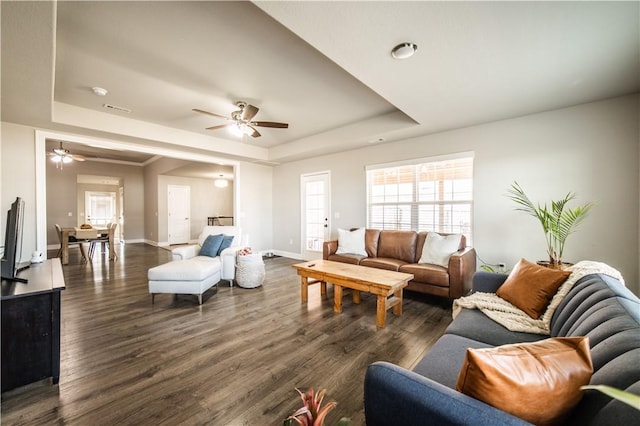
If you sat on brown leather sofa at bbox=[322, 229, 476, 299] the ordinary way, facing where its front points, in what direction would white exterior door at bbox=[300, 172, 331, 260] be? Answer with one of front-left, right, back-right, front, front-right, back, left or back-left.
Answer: right

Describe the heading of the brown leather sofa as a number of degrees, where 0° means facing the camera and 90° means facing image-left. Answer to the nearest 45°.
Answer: approximately 45°

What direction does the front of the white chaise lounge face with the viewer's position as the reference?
facing the viewer and to the left of the viewer

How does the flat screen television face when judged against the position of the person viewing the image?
facing to the right of the viewer

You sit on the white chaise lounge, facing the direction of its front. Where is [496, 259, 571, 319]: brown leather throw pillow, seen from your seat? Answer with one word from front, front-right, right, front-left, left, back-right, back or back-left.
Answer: left

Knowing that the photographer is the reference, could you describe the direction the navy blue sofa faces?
facing to the left of the viewer

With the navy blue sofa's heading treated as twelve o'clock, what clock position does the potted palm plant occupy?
The potted palm plant is roughly at 3 o'clock from the navy blue sofa.

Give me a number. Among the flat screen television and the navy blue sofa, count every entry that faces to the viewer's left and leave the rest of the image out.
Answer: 1

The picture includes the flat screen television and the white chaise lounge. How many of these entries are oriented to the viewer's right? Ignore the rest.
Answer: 1

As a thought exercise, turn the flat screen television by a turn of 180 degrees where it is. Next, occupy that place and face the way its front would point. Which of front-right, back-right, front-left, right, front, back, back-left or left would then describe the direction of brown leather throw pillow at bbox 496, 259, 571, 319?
back-left

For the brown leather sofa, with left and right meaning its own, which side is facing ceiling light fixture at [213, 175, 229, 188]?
right

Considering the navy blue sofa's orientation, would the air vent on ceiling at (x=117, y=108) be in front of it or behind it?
in front
